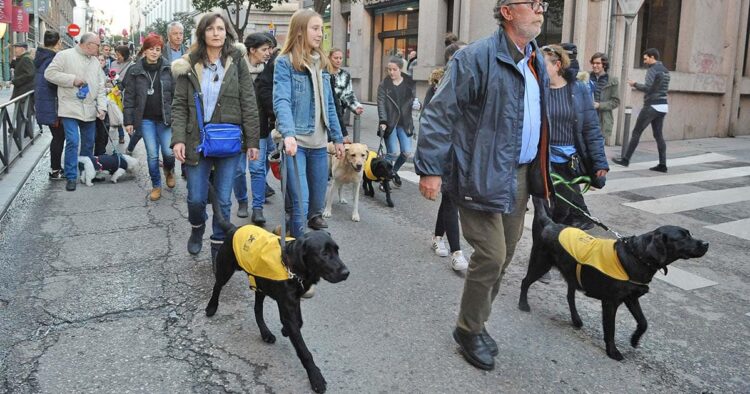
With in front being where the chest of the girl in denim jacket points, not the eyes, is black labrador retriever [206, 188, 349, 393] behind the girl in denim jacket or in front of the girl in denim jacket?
in front

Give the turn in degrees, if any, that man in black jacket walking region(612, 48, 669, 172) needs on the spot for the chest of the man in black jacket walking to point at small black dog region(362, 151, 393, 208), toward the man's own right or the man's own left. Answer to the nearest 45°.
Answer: approximately 45° to the man's own left

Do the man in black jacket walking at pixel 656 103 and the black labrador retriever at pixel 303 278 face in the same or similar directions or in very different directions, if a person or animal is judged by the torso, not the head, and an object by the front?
very different directions

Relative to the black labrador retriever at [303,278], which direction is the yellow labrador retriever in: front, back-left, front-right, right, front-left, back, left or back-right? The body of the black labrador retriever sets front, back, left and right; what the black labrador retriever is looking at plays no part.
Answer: back-left

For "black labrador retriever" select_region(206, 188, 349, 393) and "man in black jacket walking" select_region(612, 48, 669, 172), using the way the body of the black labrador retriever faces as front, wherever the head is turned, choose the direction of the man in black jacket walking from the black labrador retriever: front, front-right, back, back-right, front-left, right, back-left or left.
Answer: left

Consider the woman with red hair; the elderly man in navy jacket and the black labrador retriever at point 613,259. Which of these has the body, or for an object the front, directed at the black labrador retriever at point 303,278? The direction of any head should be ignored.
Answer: the woman with red hair

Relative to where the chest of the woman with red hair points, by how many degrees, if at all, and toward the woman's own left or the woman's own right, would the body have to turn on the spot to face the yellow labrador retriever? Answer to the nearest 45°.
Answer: approximately 45° to the woman's own left

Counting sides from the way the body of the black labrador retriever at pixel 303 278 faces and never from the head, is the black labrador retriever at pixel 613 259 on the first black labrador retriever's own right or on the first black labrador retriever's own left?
on the first black labrador retriever's own left

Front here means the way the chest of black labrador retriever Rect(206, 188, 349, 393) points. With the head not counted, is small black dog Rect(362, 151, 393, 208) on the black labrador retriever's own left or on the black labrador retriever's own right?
on the black labrador retriever's own left

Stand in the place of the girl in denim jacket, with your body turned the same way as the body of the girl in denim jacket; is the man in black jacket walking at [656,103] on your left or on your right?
on your left

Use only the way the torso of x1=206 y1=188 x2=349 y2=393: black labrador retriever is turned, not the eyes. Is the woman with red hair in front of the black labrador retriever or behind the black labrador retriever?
behind

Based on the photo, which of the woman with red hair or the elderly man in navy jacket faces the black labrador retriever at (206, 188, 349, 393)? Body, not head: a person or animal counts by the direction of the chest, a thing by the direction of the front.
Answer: the woman with red hair
